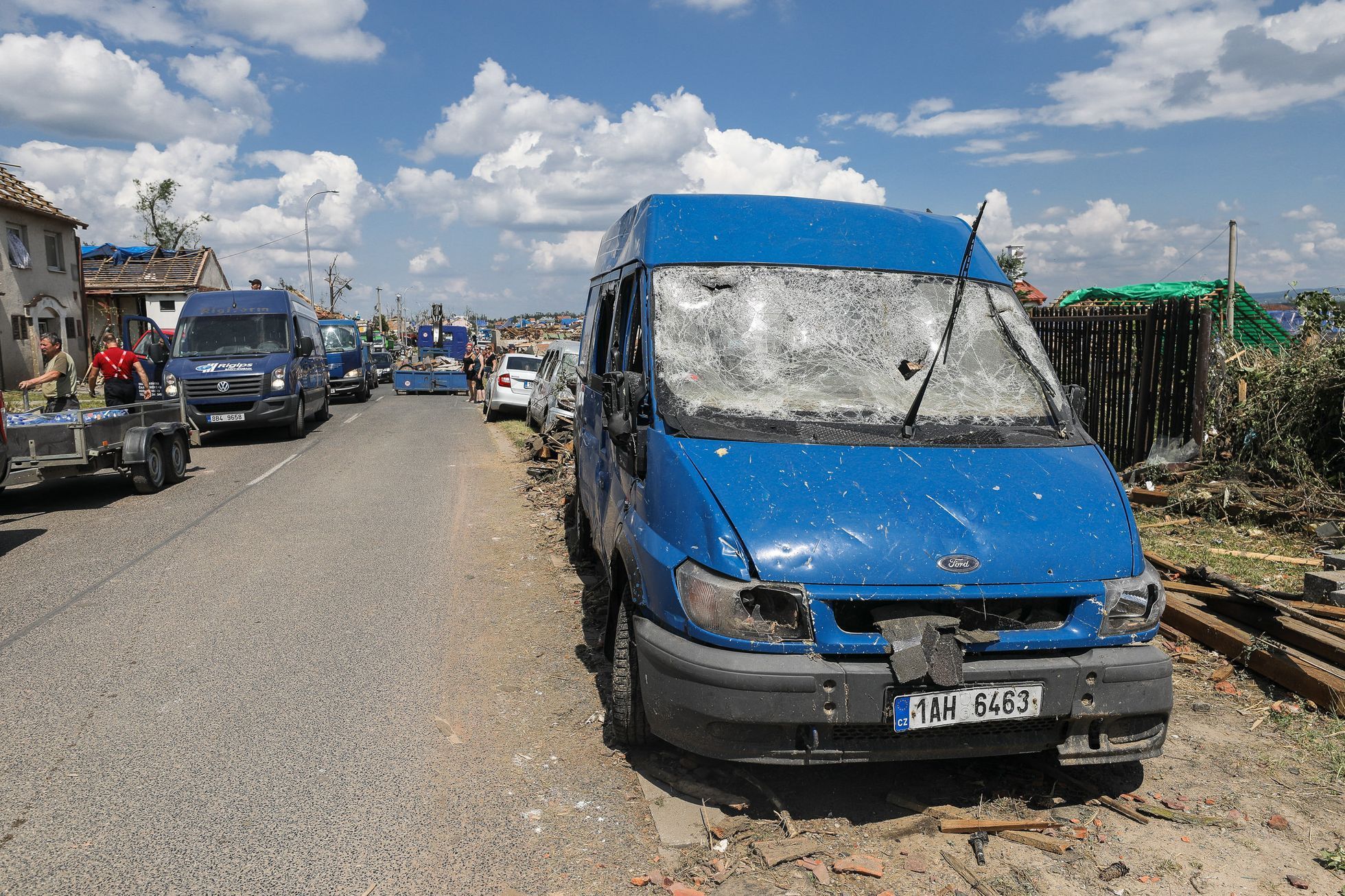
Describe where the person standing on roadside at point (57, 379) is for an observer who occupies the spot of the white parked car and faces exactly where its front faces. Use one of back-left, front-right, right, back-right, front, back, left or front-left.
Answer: back-left

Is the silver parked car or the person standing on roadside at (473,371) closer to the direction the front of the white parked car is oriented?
the person standing on roadside

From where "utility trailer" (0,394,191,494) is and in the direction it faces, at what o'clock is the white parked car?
The white parked car is roughly at 6 o'clock from the utility trailer.

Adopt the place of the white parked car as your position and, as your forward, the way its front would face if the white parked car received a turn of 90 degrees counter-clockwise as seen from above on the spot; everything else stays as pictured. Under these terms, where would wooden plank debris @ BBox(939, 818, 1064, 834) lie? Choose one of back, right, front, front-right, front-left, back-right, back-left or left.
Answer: left

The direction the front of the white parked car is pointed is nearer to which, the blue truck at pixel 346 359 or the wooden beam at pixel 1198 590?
the blue truck

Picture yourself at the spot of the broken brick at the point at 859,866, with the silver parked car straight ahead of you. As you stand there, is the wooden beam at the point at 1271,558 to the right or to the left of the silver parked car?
right

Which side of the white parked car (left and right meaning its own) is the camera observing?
back

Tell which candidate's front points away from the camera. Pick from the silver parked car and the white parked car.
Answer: the white parked car

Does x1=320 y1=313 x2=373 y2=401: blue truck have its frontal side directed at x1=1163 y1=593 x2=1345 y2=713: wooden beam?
yes

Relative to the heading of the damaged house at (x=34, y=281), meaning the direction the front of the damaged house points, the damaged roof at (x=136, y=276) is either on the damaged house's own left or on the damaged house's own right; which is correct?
on the damaged house's own left
